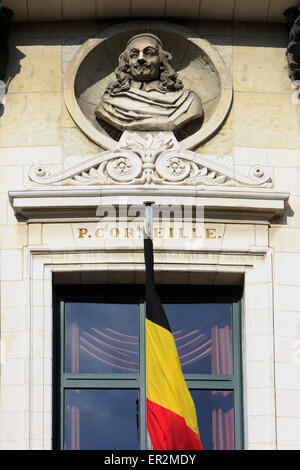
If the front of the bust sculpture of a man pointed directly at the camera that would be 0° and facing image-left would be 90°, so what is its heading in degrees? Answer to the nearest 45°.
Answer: approximately 0°
